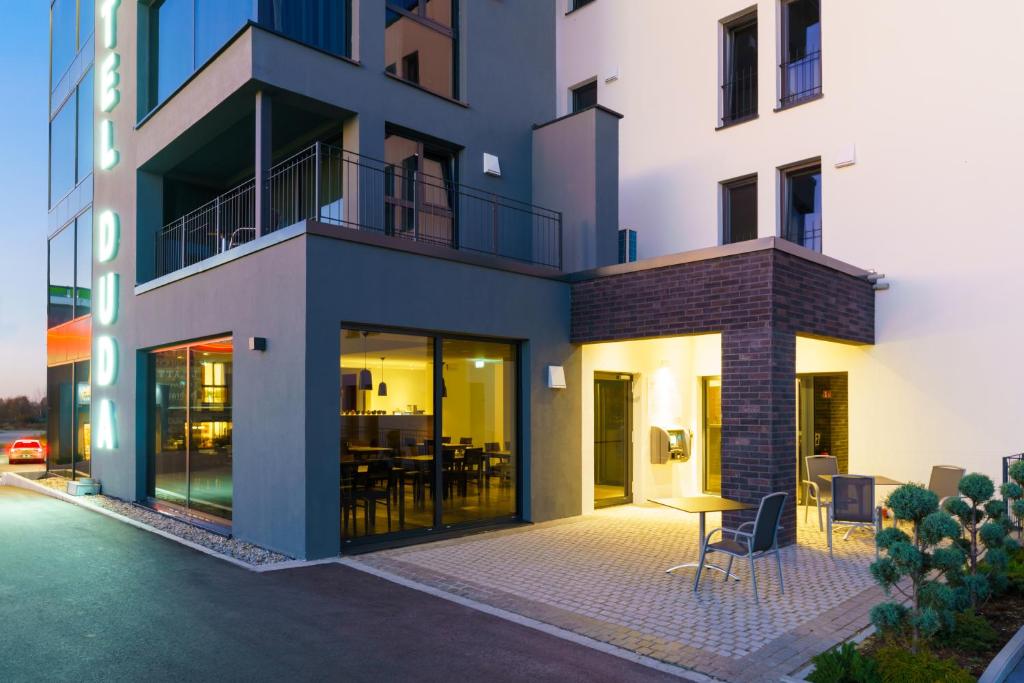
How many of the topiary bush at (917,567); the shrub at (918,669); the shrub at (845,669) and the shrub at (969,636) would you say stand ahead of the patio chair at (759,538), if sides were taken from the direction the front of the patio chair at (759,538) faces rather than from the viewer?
0

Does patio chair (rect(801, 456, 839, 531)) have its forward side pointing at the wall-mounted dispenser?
no

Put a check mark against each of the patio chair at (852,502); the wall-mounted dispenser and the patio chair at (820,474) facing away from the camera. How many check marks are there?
1

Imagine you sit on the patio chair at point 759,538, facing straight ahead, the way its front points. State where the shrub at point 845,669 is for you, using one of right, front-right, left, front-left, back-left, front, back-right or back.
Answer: back-left

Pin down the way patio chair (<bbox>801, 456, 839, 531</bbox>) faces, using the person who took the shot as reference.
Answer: facing the viewer and to the right of the viewer

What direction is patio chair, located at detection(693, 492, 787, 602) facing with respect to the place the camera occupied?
facing away from the viewer and to the left of the viewer

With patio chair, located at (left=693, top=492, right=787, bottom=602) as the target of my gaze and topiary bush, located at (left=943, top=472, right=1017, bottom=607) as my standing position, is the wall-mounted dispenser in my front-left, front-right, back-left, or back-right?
front-right

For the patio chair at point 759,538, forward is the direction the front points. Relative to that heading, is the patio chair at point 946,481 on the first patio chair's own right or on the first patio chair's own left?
on the first patio chair's own right

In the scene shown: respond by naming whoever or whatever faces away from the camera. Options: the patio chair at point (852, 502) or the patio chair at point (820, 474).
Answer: the patio chair at point (852, 502)

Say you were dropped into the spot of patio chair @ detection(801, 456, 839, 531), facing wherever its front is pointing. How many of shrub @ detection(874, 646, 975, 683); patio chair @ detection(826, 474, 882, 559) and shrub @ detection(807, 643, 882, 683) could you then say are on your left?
0

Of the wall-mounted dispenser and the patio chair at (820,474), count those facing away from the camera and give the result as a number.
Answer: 0

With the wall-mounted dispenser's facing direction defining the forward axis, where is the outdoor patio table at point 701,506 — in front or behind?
in front

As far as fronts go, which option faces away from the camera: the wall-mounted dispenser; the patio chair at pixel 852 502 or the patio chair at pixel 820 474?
the patio chair at pixel 852 502

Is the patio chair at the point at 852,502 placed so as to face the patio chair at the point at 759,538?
no

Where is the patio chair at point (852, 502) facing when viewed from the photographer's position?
facing away from the viewer

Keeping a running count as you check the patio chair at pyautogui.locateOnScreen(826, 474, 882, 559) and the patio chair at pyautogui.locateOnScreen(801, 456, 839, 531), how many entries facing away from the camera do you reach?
1

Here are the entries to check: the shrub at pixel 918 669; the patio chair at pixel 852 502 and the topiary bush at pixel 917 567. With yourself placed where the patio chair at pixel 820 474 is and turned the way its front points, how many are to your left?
0

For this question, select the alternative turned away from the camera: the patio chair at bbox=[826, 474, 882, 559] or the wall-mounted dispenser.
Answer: the patio chair
